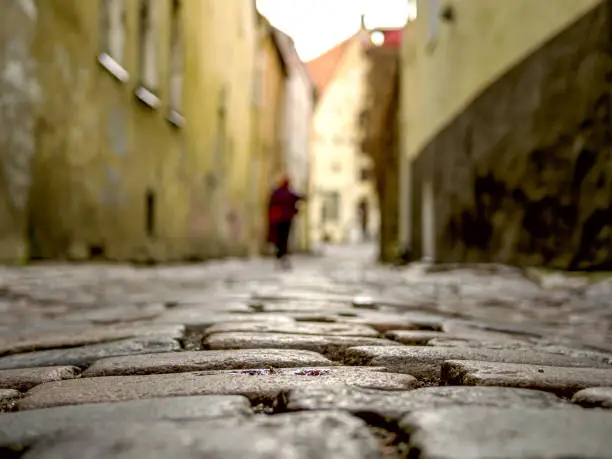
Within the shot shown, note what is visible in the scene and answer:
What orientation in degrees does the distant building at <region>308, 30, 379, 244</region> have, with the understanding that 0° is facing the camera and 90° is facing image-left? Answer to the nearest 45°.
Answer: approximately 0°

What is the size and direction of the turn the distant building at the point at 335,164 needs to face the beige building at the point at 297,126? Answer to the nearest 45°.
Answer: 0° — it already faces it
